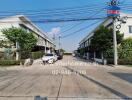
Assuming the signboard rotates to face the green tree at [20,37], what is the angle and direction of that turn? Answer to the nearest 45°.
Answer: approximately 90° to its right

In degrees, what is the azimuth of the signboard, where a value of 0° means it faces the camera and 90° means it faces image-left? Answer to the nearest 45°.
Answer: approximately 0°
